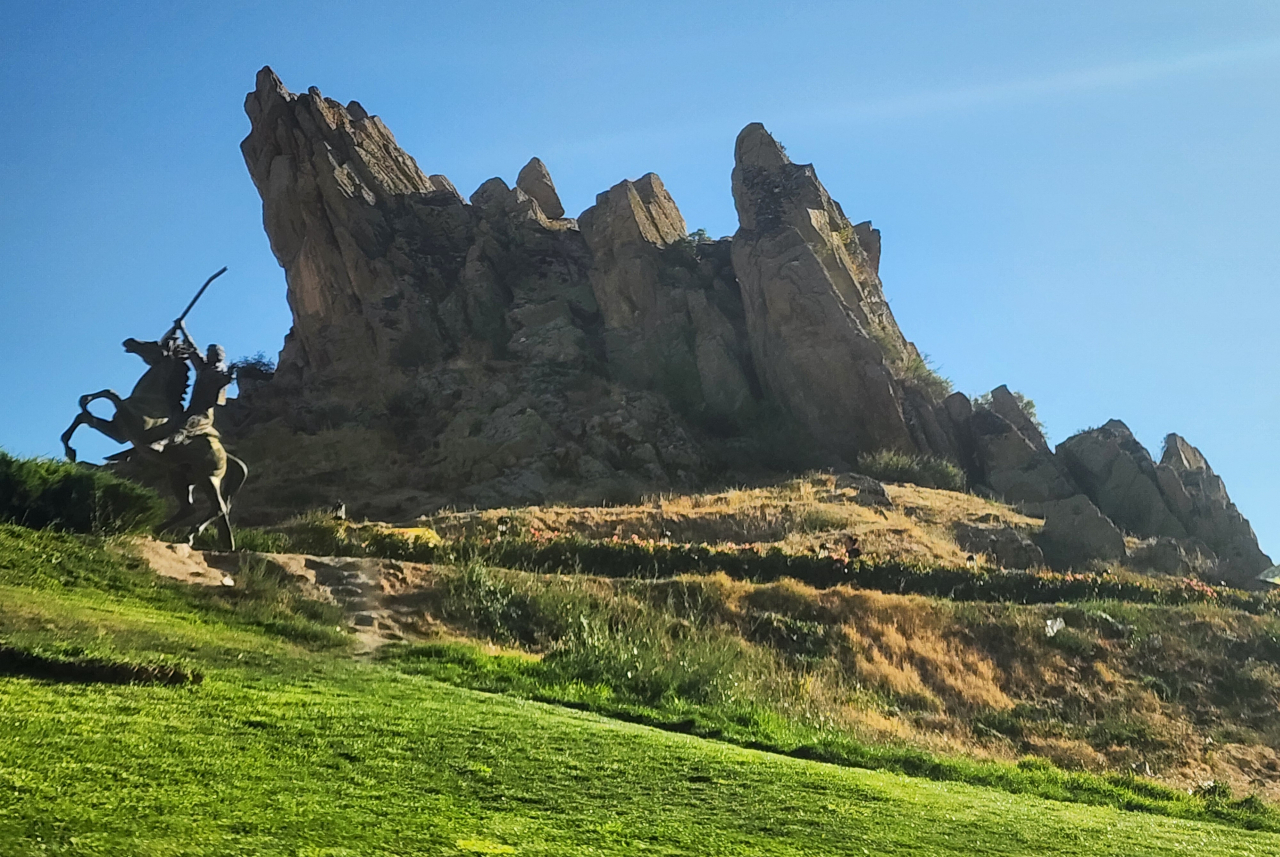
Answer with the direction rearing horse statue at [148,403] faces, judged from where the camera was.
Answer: facing to the left of the viewer

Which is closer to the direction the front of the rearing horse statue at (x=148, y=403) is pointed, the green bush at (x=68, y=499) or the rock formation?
the green bush

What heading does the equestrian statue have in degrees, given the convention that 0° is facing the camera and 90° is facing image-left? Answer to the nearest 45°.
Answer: approximately 90°

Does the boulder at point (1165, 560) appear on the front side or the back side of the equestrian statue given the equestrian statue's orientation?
on the back side

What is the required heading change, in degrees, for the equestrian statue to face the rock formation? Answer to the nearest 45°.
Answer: approximately 135° to its right
